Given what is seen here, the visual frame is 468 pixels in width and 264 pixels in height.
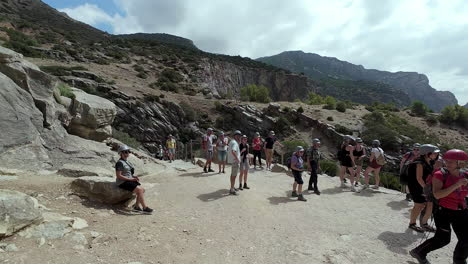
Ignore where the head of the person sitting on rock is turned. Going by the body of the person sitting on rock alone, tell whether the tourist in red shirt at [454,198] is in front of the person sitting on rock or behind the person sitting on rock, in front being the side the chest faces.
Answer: in front

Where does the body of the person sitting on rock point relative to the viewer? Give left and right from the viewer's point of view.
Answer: facing the viewer and to the right of the viewer

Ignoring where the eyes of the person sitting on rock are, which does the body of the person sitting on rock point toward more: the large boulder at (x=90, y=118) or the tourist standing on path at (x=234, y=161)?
the tourist standing on path

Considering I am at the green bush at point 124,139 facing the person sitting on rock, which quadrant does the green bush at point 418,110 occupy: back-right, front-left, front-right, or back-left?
back-left

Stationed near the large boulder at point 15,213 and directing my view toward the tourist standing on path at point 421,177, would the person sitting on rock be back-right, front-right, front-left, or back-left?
front-left

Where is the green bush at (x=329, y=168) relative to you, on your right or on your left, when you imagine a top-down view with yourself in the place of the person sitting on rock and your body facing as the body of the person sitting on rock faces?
on your left

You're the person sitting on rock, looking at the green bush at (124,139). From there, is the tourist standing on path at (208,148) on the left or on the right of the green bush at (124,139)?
right

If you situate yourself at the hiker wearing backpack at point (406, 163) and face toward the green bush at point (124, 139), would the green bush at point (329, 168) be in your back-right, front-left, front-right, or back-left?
front-right
